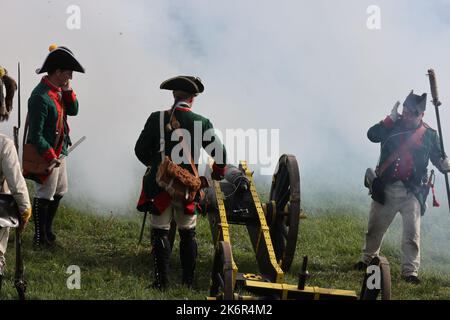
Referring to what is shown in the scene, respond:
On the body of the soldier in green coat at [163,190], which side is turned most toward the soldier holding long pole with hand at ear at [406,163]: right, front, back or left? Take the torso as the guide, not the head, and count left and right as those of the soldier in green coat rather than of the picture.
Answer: right

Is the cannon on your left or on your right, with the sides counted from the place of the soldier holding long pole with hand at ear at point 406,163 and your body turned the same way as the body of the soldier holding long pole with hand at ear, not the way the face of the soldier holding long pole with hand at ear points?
on your right

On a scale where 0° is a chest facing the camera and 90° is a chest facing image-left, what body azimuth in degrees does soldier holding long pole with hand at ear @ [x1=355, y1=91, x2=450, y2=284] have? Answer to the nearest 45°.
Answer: approximately 0°

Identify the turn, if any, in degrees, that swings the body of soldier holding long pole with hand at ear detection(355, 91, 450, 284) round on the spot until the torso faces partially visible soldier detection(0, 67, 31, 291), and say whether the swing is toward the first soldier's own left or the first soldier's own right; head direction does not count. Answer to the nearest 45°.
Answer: approximately 45° to the first soldier's own right

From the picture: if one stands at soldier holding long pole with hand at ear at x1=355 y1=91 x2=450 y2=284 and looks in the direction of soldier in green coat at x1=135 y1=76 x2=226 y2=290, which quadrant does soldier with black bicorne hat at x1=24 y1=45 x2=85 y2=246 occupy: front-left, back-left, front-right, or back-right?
front-right

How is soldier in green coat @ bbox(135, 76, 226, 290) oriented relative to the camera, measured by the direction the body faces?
away from the camera

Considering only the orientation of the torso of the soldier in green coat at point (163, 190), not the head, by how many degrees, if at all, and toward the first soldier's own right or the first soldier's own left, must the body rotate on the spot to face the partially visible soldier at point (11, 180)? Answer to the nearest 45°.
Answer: approximately 135° to the first soldier's own left

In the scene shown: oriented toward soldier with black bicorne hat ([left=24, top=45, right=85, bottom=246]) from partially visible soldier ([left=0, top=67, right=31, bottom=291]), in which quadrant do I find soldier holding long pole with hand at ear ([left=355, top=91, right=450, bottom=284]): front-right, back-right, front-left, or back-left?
front-right

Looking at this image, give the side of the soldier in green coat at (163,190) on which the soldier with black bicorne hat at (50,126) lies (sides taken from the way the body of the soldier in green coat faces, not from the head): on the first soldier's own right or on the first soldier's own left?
on the first soldier's own left

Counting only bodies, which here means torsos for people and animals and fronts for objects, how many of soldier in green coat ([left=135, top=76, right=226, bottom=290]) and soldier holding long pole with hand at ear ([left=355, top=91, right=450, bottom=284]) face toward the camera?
1

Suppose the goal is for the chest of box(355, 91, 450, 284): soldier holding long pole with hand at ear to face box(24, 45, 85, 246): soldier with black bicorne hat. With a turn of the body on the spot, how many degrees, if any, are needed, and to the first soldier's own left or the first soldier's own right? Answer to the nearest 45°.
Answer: approximately 90° to the first soldier's own right

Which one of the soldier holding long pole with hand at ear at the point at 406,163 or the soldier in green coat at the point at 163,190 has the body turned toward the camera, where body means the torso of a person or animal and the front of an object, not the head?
the soldier holding long pole with hand at ear

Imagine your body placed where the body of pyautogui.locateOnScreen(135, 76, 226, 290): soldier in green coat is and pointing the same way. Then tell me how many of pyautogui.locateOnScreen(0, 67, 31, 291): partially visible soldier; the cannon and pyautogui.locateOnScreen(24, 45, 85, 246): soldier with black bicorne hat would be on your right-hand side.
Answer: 1

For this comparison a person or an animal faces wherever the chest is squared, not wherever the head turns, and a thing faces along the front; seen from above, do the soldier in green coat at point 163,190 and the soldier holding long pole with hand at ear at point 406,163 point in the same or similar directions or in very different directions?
very different directions
